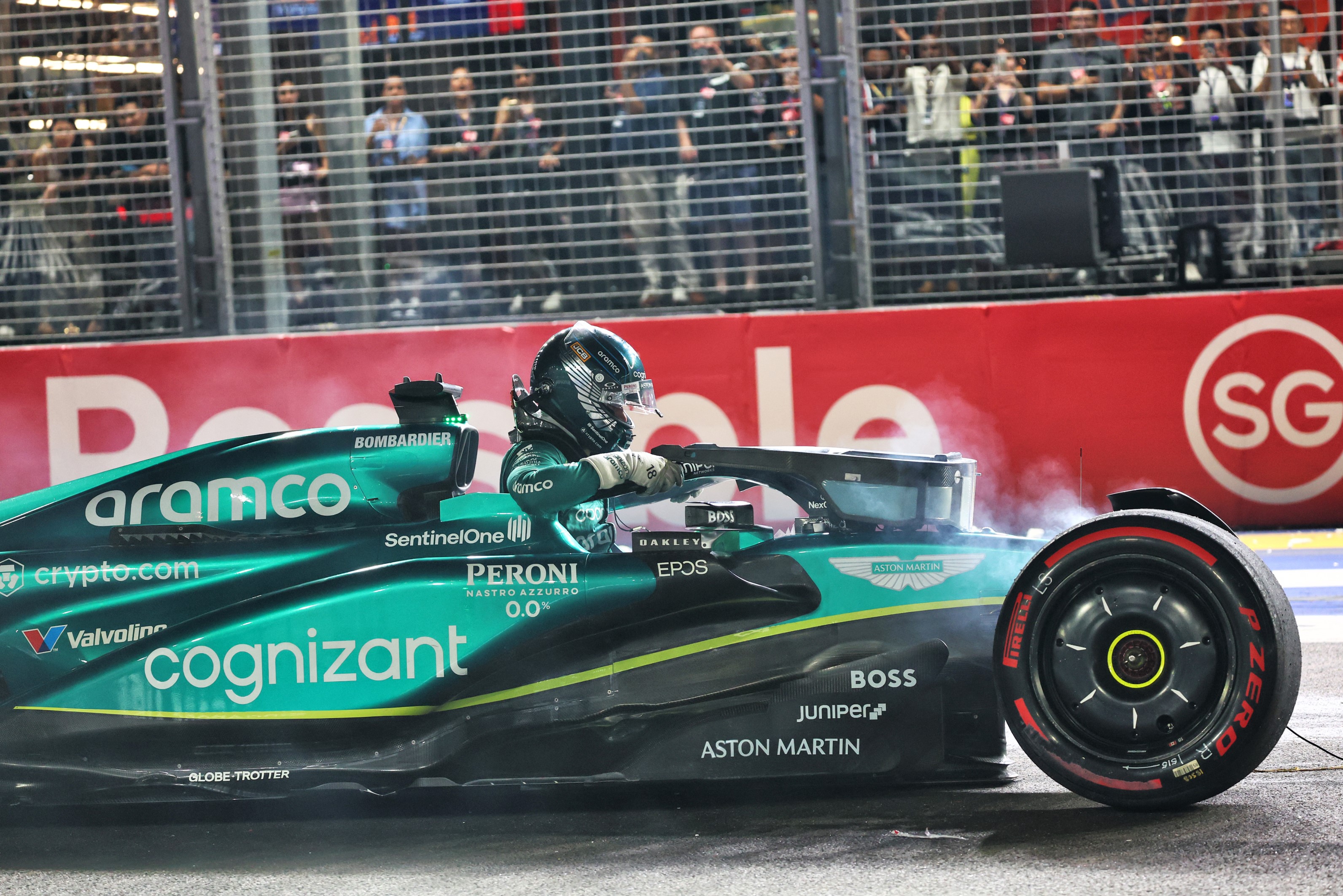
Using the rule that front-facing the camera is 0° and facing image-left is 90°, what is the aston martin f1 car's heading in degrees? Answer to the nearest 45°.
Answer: approximately 270°

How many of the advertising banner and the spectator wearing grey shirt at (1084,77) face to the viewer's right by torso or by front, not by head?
0

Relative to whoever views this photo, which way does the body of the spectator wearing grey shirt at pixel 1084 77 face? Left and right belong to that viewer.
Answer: facing the viewer

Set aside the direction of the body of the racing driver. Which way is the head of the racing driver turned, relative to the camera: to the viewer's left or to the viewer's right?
to the viewer's right

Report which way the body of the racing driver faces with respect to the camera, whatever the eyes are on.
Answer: to the viewer's right

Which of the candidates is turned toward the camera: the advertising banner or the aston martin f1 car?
the advertising banner

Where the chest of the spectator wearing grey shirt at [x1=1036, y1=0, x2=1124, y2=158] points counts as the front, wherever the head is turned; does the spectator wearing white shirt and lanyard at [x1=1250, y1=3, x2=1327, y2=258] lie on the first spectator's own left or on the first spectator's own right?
on the first spectator's own left

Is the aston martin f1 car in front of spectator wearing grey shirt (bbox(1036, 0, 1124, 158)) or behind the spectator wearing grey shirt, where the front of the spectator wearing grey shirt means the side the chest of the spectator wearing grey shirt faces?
in front

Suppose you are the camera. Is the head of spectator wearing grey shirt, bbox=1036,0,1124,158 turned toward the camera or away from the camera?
toward the camera
